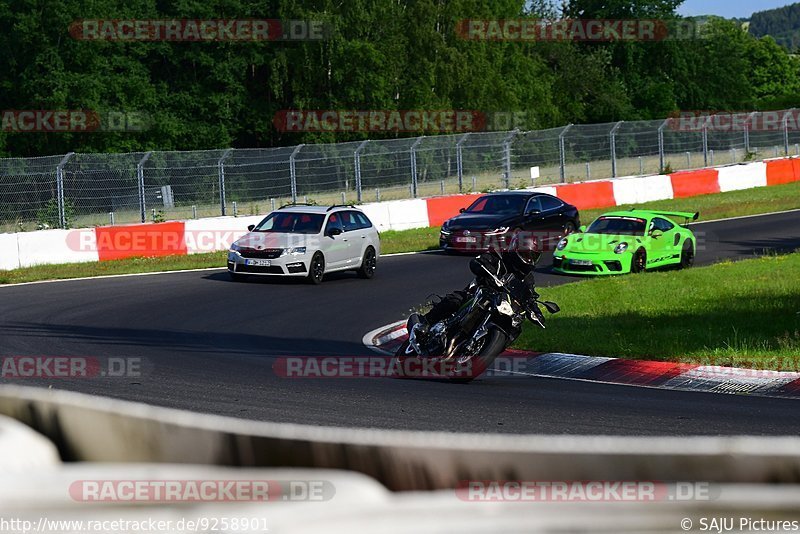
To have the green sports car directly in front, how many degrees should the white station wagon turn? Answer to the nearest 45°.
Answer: approximately 135° to its left

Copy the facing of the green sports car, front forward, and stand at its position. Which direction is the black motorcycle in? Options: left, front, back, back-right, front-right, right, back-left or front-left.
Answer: front-left

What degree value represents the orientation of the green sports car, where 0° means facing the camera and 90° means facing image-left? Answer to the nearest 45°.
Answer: approximately 45°

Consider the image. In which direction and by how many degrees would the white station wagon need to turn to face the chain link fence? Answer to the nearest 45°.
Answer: approximately 135° to its right

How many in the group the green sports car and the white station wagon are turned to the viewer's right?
0

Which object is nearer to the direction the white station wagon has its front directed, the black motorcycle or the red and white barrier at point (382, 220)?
the black motorcycle

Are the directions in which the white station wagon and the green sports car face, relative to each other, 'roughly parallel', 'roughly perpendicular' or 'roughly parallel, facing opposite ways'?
roughly parallel

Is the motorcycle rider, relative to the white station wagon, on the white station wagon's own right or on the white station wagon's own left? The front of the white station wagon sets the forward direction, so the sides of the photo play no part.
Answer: on the white station wagon's own left

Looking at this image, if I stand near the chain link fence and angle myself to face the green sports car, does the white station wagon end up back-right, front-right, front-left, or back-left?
front-right

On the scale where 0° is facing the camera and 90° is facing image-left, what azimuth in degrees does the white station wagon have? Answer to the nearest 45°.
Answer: approximately 45°
